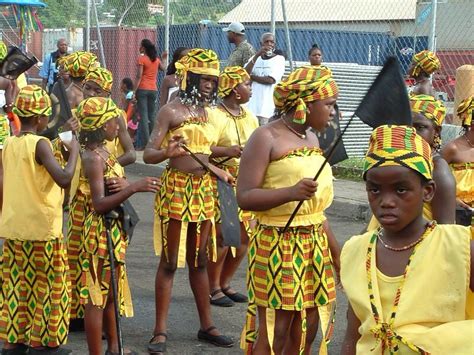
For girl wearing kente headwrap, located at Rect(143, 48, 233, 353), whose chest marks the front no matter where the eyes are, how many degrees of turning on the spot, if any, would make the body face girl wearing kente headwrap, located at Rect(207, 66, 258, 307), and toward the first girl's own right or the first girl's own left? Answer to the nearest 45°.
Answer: approximately 135° to the first girl's own left

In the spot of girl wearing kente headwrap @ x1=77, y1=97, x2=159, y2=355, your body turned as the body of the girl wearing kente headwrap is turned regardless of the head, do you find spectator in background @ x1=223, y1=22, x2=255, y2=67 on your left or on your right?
on your left

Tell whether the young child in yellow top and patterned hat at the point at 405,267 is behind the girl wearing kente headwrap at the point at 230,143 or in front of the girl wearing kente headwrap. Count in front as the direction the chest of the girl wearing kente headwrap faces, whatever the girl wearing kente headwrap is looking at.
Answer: in front

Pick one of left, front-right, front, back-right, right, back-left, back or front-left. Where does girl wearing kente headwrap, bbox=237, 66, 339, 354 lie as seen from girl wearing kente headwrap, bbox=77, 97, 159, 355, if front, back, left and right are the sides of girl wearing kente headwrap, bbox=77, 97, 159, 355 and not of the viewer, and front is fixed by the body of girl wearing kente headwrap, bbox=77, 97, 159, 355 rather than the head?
front-right

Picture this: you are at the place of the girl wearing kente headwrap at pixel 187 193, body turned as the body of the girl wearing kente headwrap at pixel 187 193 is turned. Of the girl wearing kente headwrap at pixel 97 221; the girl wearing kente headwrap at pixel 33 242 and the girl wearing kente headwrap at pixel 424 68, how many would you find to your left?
1

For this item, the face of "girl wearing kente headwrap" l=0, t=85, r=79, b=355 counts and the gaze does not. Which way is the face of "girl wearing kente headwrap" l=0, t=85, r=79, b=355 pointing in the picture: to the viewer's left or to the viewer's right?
to the viewer's right

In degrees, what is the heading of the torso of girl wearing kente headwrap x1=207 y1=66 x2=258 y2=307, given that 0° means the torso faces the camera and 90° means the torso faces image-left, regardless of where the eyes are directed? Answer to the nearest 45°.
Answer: approximately 315°

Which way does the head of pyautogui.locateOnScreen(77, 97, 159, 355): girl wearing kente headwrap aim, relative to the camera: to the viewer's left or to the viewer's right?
to the viewer's right

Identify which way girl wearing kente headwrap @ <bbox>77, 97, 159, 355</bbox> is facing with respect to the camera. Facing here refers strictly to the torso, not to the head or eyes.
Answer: to the viewer's right
